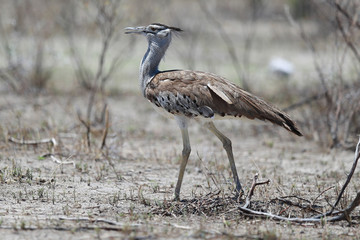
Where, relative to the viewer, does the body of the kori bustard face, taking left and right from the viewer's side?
facing to the left of the viewer

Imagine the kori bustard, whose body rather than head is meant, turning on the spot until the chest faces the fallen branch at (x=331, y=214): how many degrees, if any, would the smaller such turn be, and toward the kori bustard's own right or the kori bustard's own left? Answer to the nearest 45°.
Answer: approximately 135° to the kori bustard's own left

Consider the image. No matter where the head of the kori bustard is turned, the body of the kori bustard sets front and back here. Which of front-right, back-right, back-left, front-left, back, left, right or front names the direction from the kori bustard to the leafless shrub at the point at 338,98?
back-right

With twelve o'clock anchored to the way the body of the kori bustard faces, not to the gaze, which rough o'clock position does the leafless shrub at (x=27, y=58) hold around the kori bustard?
The leafless shrub is roughly at 2 o'clock from the kori bustard.
